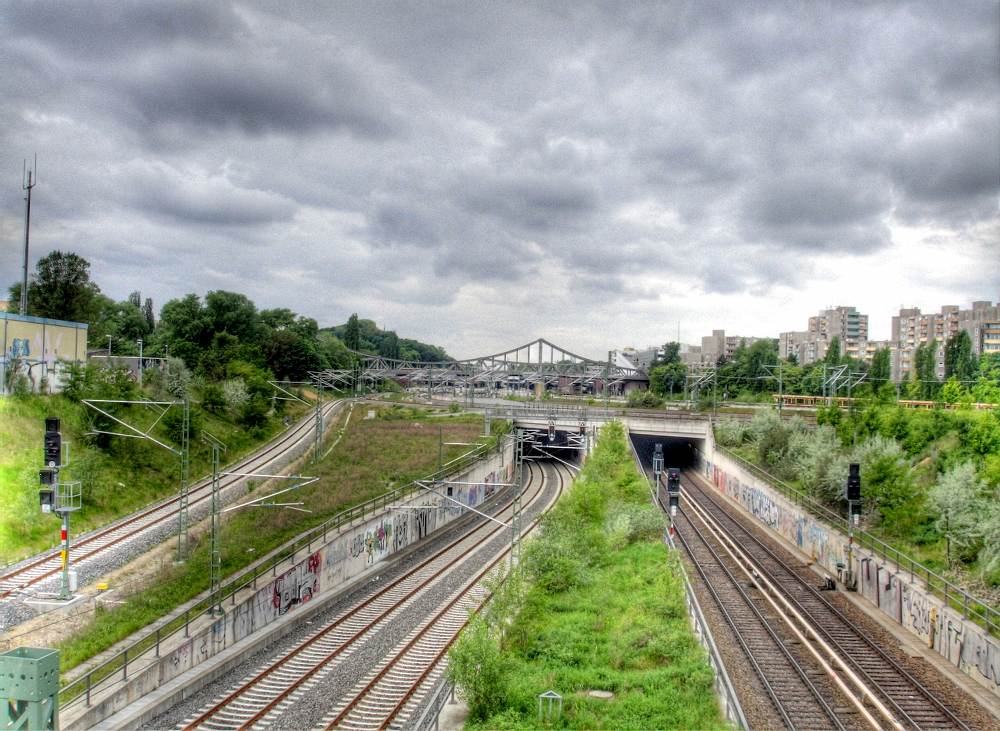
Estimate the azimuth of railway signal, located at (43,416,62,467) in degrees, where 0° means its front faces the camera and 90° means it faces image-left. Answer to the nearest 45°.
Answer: approximately 0°

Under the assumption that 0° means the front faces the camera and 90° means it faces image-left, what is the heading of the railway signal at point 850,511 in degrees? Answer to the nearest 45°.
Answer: approximately 0°

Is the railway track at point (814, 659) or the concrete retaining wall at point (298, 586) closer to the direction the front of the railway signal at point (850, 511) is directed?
the railway track

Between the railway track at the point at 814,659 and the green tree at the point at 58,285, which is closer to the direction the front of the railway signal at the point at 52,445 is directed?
the railway track

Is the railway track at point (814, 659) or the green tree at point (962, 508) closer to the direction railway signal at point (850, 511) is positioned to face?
the railway track

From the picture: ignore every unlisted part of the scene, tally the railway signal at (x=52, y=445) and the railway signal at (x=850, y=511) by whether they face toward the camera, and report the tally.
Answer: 2

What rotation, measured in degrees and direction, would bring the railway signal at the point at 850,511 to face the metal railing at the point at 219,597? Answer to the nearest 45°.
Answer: approximately 45° to its right

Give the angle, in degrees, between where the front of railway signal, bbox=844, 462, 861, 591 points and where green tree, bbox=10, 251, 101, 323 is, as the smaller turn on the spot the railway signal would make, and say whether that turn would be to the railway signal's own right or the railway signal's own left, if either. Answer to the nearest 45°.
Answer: approximately 90° to the railway signal's own right
